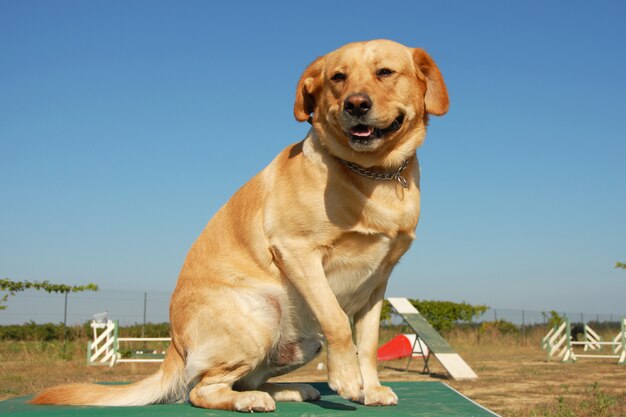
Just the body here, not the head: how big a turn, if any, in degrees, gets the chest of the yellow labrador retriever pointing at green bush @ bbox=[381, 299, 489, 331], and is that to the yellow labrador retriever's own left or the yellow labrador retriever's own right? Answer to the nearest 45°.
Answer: approximately 135° to the yellow labrador retriever's own left

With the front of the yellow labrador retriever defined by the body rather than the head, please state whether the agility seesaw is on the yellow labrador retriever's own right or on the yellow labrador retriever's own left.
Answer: on the yellow labrador retriever's own left

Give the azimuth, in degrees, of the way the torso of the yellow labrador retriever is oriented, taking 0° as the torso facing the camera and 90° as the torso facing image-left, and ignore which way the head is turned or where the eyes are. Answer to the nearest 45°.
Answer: approximately 315°
